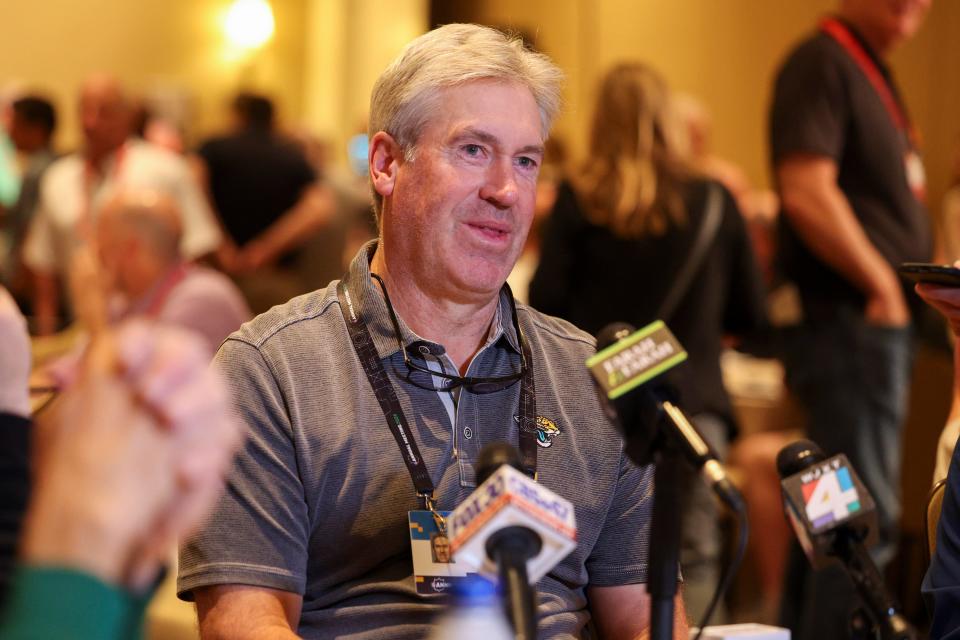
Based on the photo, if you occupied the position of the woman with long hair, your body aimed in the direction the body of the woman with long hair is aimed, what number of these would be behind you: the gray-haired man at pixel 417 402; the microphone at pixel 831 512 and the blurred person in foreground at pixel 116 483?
3

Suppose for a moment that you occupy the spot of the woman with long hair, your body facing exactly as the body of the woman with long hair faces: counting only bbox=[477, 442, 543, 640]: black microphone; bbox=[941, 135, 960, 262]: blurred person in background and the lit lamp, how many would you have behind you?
1

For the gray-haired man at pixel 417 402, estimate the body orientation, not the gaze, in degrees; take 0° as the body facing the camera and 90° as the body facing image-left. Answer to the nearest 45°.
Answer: approximately 315°

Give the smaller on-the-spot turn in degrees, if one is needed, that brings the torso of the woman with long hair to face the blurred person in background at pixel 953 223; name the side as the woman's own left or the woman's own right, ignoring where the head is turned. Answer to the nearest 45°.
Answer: approximately 45° to the woman's own right

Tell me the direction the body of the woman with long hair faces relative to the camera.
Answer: away from the camera

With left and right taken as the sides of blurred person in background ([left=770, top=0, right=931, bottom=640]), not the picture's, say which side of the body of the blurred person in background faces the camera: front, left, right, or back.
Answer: right

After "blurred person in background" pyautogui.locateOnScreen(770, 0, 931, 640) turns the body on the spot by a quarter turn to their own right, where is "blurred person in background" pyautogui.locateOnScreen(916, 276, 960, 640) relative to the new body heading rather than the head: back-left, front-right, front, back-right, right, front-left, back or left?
front
